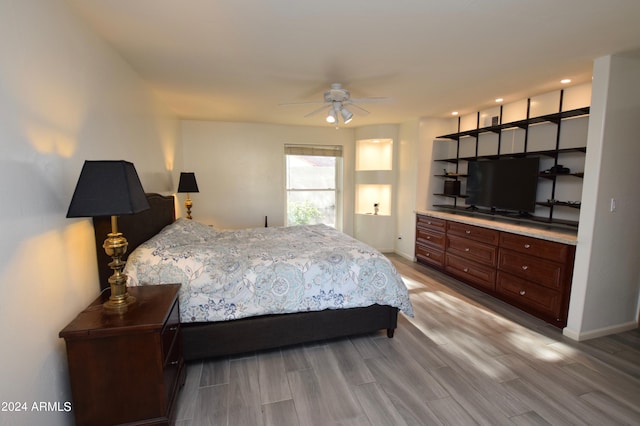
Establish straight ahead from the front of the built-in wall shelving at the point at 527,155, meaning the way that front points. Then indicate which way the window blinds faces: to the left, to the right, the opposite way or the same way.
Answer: to the left

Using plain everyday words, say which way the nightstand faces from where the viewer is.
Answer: facing to the right of the viewer

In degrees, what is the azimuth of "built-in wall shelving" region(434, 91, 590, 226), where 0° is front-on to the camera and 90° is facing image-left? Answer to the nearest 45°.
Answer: approximately 45°

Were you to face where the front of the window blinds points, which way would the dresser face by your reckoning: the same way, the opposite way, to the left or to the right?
to the right

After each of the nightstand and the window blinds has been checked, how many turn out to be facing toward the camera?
1

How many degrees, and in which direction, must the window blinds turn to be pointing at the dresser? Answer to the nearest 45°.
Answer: approximately 45° to its left
